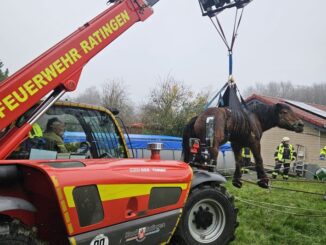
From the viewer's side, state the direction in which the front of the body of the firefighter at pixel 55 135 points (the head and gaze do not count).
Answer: to the viewer's right

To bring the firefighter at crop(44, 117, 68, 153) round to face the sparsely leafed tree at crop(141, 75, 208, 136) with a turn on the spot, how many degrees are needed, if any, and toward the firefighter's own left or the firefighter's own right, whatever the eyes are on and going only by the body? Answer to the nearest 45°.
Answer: approximately 90° to the firefighter's own left

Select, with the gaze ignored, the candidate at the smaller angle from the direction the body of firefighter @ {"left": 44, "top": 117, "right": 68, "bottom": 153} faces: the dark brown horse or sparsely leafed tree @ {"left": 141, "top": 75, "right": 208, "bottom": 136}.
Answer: the dark brown horse

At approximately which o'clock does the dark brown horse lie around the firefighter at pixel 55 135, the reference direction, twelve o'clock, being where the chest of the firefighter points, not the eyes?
The dark brown horse is roughly at 11 o'clock from the firefighter.
